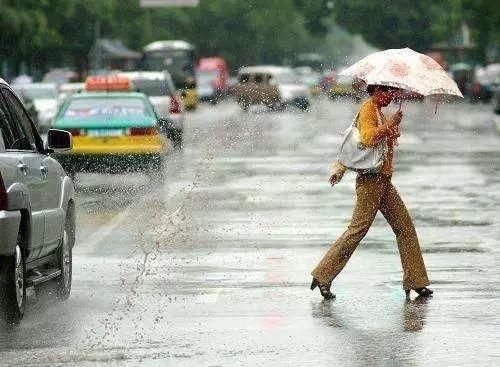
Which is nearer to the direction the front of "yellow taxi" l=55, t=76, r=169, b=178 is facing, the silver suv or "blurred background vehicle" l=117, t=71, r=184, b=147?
the blurred background vehicle

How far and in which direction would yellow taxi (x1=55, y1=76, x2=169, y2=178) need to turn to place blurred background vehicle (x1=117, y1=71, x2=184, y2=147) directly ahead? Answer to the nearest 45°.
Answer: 0° — it already faces it

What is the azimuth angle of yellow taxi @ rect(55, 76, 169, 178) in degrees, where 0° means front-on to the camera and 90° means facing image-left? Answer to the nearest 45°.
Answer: approximately 180°

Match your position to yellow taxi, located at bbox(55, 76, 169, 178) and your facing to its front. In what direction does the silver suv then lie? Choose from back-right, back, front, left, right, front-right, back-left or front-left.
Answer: back
